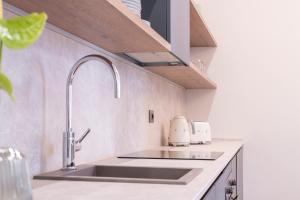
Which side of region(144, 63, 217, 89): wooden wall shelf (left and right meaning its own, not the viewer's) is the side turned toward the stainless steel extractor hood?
right

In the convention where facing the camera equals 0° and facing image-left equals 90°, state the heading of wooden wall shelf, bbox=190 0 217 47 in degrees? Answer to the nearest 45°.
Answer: approximately 270°

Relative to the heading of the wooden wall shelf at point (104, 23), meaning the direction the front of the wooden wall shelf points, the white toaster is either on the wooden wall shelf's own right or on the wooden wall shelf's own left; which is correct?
on the wooden wall shelf's own left

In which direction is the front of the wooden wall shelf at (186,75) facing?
to the viewer's right

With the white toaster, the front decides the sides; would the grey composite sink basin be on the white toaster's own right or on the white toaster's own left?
on the white toaster's own right

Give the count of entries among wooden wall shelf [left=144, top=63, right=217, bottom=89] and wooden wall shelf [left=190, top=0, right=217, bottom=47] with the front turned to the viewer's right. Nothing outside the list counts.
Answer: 2

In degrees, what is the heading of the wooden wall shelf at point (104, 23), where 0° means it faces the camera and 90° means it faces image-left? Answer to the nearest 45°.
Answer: approximately 270°

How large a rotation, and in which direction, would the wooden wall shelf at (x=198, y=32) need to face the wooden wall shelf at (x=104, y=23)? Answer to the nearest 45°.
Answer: approximately 90° to its right

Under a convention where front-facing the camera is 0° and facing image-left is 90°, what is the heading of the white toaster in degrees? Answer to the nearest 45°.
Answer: approximately 315°

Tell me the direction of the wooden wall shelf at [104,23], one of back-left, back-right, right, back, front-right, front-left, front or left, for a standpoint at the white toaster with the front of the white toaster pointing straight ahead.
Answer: front-right

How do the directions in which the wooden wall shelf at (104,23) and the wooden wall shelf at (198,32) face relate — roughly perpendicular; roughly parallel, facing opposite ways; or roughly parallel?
roughly parallel
